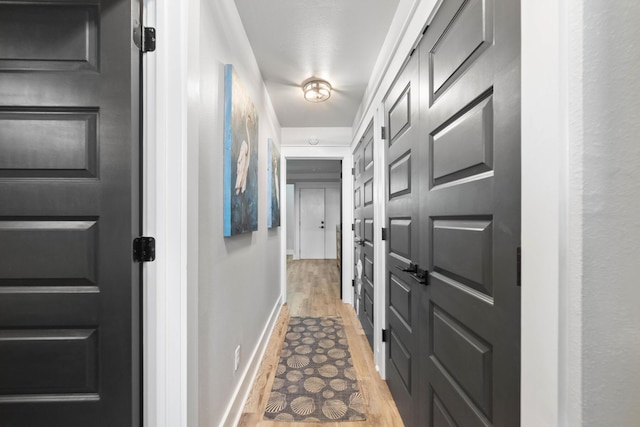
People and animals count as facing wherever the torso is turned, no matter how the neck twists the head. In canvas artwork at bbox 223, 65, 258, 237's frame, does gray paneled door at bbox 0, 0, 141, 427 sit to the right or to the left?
on its right

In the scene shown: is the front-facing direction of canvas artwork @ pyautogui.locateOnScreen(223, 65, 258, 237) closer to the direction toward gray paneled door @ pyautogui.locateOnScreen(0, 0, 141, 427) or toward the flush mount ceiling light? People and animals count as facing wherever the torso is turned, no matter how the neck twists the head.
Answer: the flush mount ceiling light

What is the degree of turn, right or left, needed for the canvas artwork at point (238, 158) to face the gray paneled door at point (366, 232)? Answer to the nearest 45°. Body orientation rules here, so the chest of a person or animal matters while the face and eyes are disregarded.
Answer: approximately 45° to its left

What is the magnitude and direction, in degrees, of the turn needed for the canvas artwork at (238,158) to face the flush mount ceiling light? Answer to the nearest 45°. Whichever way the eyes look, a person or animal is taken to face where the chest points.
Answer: approximately 45° to its left

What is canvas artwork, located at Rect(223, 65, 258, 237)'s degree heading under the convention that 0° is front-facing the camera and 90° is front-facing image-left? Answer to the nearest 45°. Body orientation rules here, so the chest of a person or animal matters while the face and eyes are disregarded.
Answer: approximately 270°

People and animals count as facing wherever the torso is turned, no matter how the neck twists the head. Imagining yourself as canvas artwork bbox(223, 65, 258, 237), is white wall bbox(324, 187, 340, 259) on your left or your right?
on your left

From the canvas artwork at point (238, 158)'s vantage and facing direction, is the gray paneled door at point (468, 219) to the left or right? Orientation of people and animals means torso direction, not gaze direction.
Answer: on its right

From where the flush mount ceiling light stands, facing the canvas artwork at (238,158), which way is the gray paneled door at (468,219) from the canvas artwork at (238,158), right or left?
left

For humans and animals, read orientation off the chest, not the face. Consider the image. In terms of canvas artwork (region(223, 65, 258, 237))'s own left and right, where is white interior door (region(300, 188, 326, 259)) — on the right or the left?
on its left

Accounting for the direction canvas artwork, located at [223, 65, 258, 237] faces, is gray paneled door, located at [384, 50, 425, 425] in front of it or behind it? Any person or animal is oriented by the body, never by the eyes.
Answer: in front
